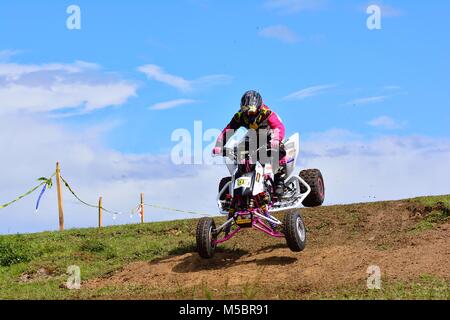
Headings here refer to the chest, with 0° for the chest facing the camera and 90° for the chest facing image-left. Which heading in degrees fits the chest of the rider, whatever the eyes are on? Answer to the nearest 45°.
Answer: approximately 0°
